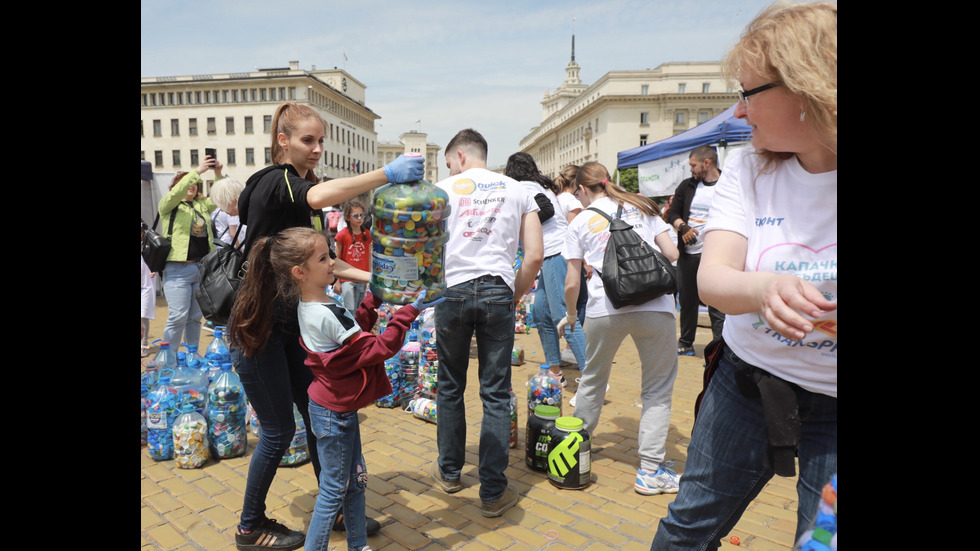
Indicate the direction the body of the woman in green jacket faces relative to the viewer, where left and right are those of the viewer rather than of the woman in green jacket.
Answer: facing the viewer and to the right of the viewer

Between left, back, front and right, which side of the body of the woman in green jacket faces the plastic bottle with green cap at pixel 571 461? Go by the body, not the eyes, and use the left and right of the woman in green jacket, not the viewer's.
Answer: front

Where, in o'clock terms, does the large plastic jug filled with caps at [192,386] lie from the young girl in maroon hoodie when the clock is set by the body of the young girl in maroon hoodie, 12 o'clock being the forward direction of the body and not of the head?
The large plastic jug filled with caps is roughly at 8 o'clock from the young girl in maroon hoodie.

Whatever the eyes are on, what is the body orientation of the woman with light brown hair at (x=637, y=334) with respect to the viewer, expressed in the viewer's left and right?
facing away from the viewer and to the left of the viewer

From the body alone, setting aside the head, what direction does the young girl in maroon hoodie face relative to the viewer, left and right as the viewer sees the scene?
facing to the right of the viewer

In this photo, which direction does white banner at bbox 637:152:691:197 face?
toward the camera

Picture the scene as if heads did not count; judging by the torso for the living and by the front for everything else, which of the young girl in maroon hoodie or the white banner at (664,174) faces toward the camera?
the white banner

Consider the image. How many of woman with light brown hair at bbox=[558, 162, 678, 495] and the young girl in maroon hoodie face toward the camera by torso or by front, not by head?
0

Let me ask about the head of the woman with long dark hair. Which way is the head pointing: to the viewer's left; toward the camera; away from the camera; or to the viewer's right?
away from the camera

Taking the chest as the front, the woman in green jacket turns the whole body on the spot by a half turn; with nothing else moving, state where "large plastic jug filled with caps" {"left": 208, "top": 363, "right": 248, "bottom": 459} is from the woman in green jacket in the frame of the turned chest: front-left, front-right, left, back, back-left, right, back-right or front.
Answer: back-left

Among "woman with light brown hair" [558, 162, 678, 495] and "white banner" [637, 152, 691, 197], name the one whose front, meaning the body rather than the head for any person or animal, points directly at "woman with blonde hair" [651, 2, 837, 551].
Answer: the white banner

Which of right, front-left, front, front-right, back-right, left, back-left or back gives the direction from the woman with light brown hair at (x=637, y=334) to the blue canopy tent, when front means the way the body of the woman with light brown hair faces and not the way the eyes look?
front-right

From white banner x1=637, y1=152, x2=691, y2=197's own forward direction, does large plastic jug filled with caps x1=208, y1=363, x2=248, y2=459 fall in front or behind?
in front

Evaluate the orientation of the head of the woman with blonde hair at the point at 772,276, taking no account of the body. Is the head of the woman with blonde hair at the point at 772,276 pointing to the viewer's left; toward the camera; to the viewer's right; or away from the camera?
to the viewer's left

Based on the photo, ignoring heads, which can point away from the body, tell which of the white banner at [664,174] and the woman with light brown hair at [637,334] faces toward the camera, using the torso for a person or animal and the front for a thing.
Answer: the white banner

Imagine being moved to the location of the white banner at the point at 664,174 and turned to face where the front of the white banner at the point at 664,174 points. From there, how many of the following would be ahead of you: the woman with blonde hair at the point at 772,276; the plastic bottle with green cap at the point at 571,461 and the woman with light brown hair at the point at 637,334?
3

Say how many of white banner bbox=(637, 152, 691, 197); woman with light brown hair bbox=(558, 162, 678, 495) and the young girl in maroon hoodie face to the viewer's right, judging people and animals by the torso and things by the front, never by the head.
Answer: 1

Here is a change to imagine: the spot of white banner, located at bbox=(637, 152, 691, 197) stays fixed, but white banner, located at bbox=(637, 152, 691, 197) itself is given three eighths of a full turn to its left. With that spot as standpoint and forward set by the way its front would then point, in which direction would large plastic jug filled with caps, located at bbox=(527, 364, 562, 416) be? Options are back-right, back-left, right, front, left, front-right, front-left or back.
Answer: back-right
